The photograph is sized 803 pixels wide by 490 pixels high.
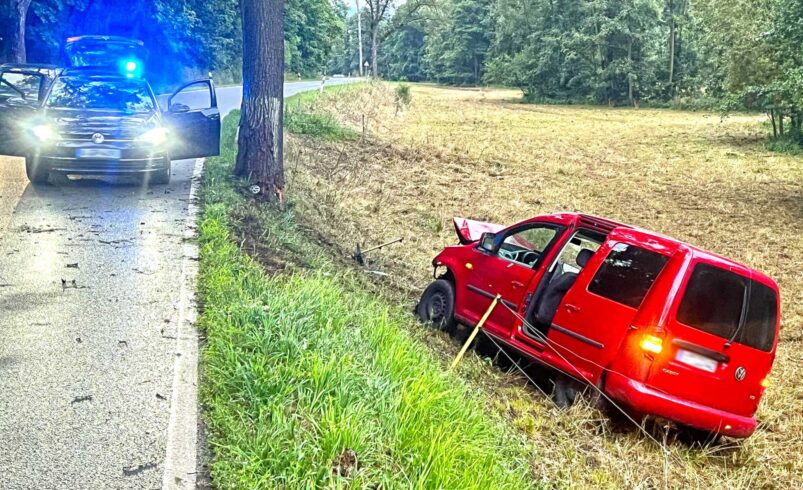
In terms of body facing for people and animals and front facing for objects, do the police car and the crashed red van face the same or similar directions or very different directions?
very different directions

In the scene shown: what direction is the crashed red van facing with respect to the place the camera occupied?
facing away from the viewer and to the left of the viewer

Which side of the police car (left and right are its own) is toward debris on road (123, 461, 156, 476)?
front

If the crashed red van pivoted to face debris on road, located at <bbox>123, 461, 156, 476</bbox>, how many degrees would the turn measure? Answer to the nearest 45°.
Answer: approximately 90° to its left

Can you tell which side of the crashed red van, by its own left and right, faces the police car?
front

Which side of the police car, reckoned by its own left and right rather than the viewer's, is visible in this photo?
front

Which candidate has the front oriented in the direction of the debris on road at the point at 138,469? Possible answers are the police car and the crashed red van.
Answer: the police car

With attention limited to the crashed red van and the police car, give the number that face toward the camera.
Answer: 1

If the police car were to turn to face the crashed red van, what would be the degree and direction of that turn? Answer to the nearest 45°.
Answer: approximately 45° to its left
